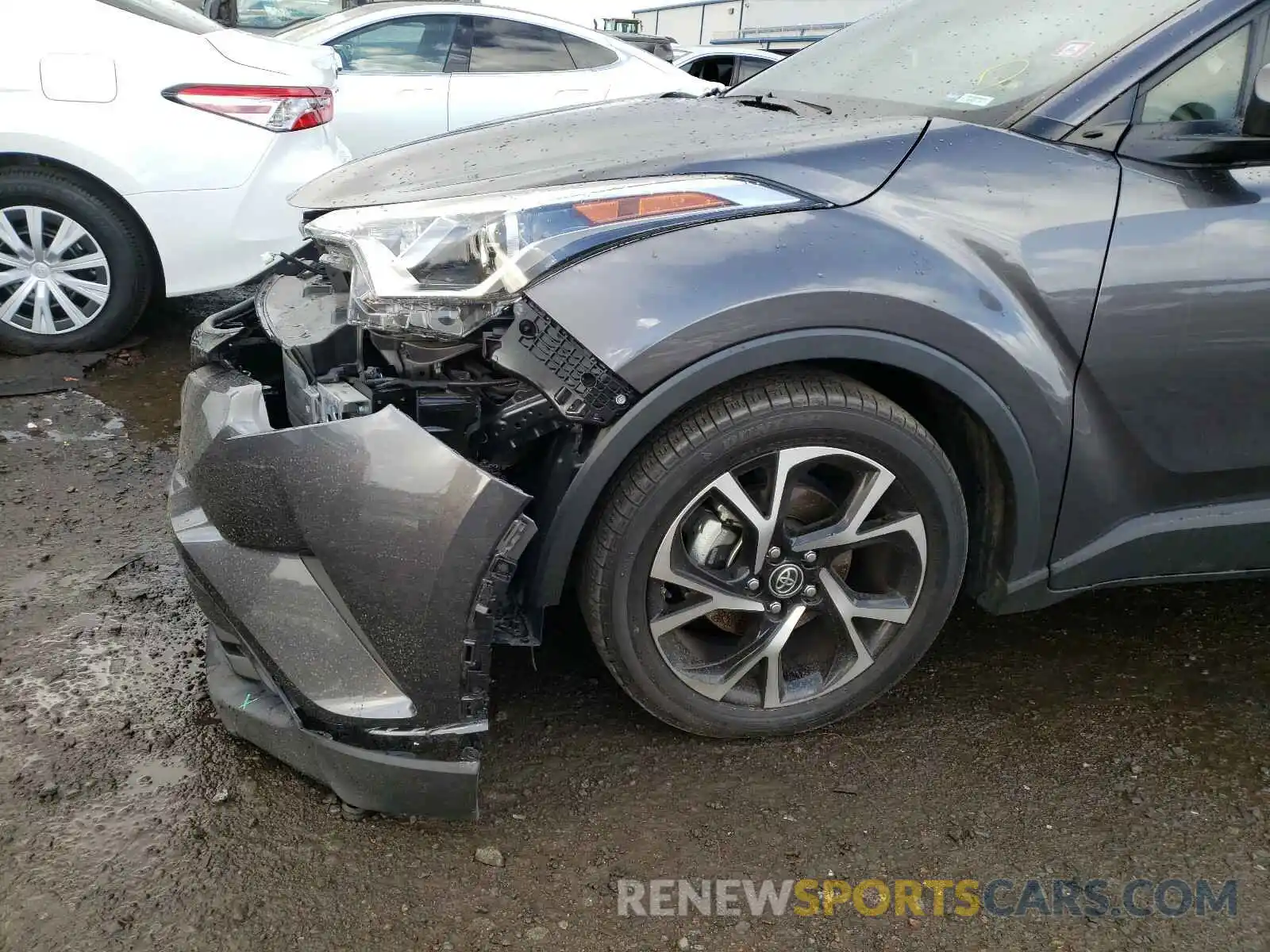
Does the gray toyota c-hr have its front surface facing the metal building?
no

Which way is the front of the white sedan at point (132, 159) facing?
to the viewer's left

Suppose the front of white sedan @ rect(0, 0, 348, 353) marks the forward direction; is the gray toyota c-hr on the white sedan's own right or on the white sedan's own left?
on the white sedan's own left

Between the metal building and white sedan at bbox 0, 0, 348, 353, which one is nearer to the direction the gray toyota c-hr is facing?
the white sedan

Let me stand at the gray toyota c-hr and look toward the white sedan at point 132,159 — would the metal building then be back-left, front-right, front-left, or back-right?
front-right

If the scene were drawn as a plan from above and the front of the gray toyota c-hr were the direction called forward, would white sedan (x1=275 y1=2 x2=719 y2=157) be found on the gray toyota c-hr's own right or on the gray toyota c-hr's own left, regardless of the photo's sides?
on the gray toyota c-hr's own right

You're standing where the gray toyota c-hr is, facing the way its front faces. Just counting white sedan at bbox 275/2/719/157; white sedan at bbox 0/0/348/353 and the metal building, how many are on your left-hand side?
0

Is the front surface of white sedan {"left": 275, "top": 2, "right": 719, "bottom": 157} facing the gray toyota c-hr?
no

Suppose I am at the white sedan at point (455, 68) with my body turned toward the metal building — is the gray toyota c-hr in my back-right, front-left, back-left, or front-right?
back-right

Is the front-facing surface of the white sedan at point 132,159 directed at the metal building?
no

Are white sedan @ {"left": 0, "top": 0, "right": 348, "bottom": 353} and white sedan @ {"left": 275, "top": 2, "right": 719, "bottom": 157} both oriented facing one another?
no

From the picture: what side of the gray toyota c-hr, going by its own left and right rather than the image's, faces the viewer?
left
